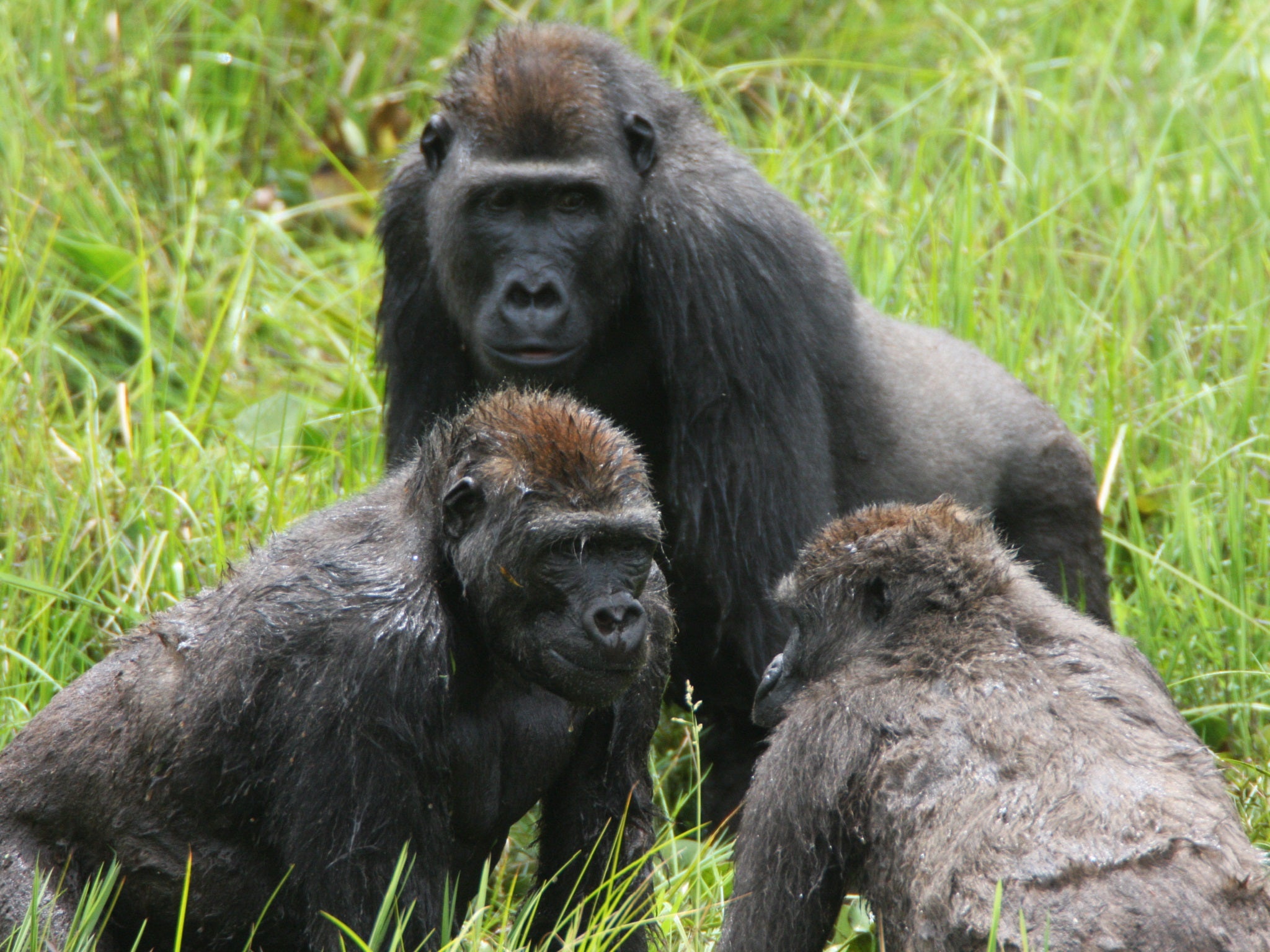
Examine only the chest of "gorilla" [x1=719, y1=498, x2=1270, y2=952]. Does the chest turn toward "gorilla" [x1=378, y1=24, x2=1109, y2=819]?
yes

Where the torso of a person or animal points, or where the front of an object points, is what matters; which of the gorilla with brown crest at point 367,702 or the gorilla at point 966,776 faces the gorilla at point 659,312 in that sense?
the gorilla at point 966,776

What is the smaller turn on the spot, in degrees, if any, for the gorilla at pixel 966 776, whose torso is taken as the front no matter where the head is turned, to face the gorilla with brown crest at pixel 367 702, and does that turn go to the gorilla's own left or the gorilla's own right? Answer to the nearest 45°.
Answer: approximately 45° to the gorilla's own left

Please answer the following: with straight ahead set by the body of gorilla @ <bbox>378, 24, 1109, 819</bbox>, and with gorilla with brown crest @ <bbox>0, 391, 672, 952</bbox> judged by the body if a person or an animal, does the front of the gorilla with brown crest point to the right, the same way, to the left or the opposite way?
to the left

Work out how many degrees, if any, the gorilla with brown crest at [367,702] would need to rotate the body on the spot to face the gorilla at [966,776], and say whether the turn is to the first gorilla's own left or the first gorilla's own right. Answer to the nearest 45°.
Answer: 0° — it already faces it

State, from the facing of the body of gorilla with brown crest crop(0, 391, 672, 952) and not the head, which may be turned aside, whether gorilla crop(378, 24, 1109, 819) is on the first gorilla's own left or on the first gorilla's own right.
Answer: on the first gorilla's own left

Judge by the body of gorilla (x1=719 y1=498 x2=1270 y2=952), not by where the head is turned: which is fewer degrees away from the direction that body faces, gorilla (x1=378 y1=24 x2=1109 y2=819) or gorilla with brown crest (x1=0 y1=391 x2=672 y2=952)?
the gorilla

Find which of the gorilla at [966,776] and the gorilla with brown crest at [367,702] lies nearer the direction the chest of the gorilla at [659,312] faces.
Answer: the gorilla with brown crest

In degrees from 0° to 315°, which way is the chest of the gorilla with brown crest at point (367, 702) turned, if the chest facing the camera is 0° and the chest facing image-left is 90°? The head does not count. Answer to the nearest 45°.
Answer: approximately 315°

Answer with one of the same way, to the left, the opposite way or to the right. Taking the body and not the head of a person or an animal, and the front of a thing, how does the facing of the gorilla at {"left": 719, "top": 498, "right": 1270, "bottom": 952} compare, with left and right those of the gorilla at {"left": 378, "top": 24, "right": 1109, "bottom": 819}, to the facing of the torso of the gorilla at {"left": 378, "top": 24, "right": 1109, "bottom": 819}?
to the right

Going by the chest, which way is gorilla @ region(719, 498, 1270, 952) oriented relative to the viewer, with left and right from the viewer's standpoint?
facing away from the viewer and to the left of the viewer
